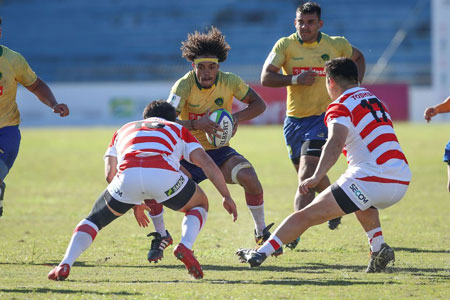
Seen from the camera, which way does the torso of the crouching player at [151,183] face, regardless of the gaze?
away from the camera

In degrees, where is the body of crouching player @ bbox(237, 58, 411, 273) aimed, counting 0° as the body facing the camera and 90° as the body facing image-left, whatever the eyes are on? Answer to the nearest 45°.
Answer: approximately 135°

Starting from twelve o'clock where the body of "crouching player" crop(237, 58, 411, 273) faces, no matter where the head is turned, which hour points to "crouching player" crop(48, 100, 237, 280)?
"crouching player" crop(48, 100, 237, 280) is roughly at 10 o'clock from "crouching player" crop(237, 58, 411, 273).

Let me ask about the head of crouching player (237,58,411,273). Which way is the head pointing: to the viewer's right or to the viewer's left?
to the viewer's left

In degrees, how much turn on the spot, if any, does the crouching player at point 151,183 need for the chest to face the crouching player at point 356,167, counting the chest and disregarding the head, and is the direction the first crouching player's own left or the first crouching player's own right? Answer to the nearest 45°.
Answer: approximately 90° to the first crouching player's own right
